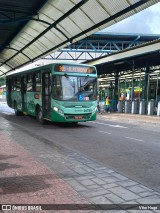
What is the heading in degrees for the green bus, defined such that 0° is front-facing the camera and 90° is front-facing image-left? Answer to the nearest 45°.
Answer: approximately 315°
